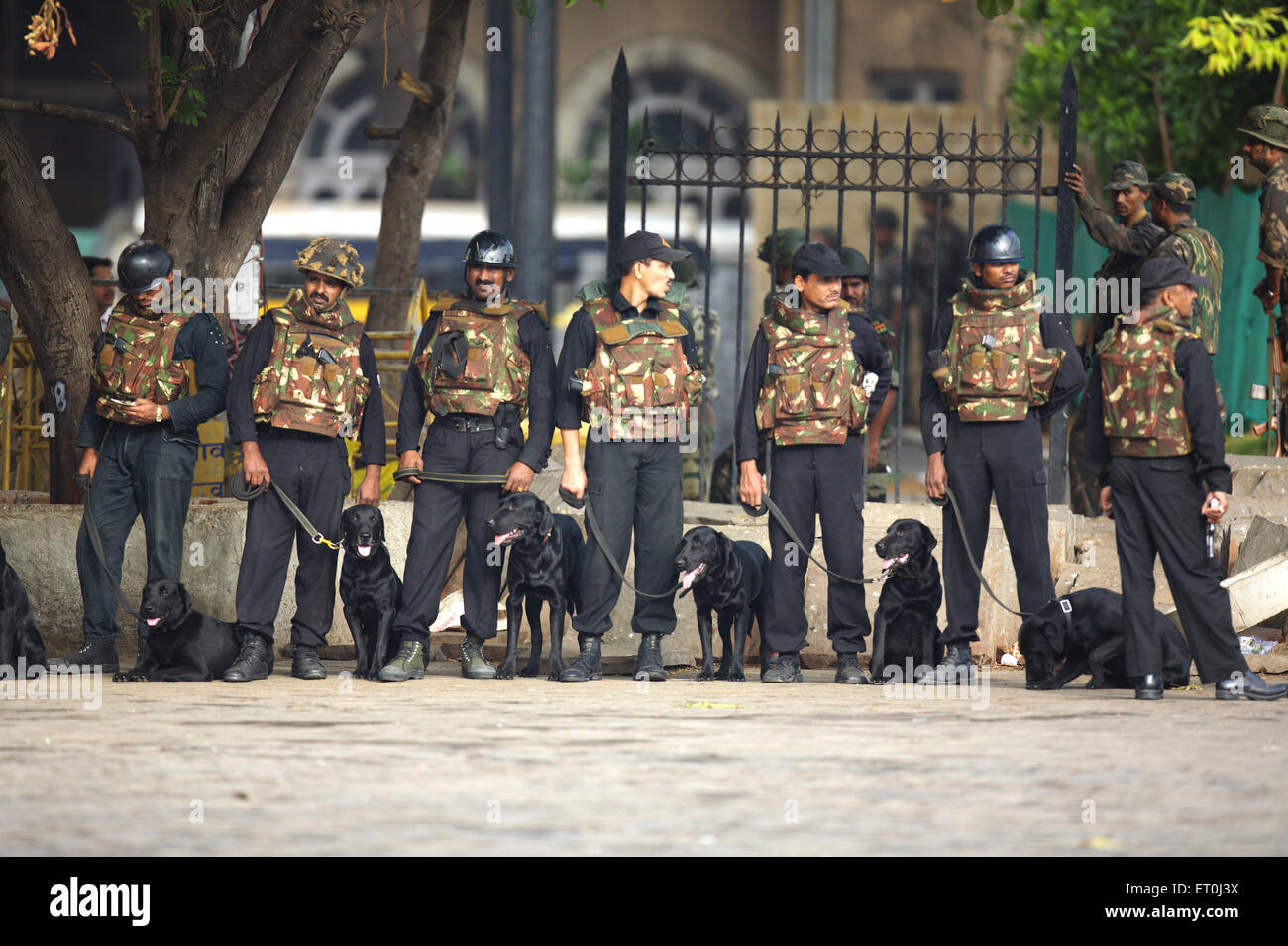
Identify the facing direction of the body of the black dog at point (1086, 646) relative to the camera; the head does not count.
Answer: to the viewer's left

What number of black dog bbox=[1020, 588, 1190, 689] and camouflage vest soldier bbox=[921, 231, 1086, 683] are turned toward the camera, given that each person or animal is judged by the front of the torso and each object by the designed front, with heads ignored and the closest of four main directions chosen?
1

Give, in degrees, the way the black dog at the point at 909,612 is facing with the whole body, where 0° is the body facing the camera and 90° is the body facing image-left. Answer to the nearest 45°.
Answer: approximately 45°

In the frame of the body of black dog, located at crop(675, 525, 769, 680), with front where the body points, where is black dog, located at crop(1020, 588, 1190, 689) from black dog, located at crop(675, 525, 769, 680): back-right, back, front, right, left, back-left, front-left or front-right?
back-left

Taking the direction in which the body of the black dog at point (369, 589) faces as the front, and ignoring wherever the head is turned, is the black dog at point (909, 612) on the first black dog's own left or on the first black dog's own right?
on the first black dog's own left

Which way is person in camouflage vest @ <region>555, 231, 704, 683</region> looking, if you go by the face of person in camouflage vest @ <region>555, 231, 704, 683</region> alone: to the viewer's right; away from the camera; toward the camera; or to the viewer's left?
to the viewer's right

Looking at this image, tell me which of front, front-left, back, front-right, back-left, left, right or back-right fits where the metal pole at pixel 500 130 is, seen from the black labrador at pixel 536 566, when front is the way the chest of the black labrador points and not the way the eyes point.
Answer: back-right

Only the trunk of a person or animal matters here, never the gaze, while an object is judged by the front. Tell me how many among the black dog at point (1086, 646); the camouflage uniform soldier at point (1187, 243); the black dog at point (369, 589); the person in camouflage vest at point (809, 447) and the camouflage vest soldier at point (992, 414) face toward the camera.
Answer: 3

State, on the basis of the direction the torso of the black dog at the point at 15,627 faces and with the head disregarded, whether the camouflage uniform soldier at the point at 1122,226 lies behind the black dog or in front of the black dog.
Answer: behind

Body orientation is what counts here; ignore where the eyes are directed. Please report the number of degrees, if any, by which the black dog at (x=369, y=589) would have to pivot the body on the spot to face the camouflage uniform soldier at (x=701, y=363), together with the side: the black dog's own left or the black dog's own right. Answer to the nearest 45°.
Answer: approximately 135° to the black dog's own left

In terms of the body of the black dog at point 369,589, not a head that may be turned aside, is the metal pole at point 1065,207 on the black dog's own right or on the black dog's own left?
on the black dog's own left
